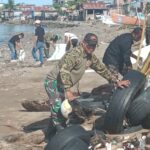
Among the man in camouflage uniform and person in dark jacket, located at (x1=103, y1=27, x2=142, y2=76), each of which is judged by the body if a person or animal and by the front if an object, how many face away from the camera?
0

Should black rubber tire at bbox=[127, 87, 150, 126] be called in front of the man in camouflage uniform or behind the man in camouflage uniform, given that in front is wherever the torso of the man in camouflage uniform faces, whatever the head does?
in front

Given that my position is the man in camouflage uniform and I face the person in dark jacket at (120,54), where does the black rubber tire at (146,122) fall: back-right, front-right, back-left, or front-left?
front-right

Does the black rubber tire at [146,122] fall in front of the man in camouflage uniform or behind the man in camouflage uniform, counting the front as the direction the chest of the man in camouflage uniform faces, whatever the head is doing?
in front

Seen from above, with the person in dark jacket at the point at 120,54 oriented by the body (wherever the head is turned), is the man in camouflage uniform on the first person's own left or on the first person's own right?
on the first person's own right

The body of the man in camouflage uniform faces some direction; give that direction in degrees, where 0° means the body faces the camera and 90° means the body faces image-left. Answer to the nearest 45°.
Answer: approximately 315°

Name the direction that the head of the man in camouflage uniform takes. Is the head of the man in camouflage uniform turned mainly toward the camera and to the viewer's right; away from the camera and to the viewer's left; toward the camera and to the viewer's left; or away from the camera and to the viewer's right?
toward the camera and to the viewer's right
